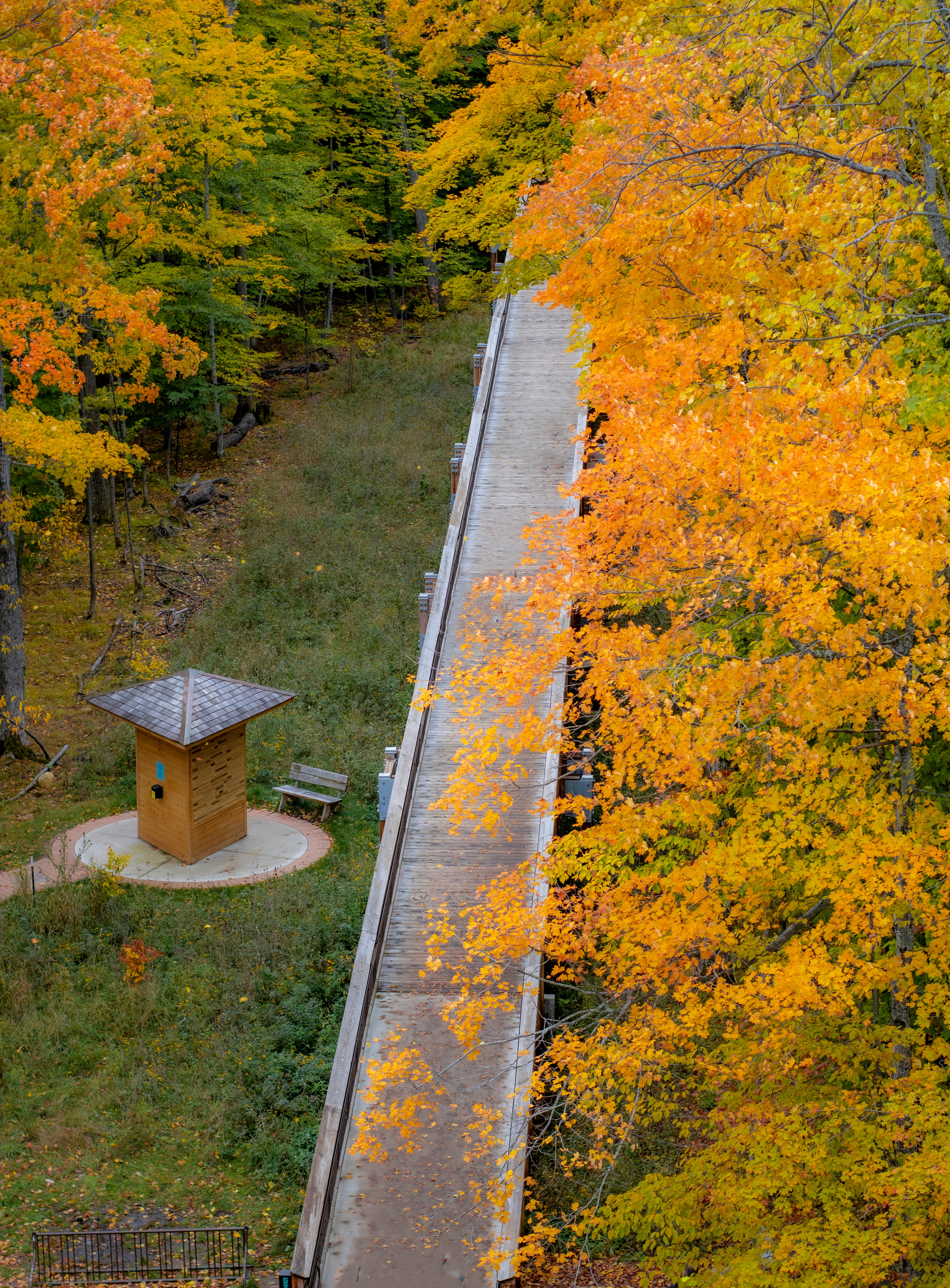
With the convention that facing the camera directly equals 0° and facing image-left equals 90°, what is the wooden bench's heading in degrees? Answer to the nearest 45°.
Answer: approximately 45°

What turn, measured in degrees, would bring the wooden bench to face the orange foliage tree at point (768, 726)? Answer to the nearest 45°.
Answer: approximately 45° to its left

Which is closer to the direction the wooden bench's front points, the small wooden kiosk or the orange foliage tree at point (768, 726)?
the small wooden kiosk

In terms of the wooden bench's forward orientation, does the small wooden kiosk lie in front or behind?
in front
